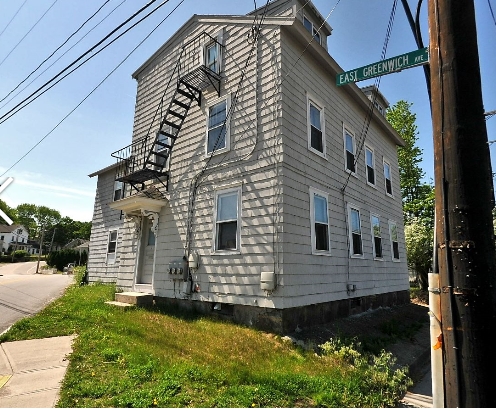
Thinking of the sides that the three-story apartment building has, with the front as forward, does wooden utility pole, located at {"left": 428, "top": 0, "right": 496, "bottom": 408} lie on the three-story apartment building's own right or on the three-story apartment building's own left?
on the three-story apartment building's own left

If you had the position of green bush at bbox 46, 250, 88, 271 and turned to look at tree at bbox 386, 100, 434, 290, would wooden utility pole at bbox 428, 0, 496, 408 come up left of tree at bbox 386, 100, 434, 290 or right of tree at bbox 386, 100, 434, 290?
right

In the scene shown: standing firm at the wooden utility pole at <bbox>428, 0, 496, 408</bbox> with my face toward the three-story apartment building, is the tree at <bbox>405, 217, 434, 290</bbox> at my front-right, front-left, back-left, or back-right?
front-right

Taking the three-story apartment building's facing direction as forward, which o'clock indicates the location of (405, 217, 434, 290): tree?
The tree is roughly at 6 o'clock from the three-story apartment building.

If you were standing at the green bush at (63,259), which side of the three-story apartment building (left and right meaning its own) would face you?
right

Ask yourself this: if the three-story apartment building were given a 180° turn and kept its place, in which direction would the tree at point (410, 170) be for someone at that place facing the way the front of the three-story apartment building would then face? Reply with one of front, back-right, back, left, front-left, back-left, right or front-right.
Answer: front

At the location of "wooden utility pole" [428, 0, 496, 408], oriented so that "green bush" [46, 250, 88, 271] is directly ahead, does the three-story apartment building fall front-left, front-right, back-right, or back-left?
front-right

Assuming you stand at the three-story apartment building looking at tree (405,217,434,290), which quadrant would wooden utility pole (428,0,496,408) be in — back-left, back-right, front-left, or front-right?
back-right

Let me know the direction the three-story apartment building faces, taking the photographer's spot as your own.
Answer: facing the viewer and to the left of the viewer

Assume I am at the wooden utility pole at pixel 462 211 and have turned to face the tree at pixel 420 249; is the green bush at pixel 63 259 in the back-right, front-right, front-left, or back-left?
front-left
